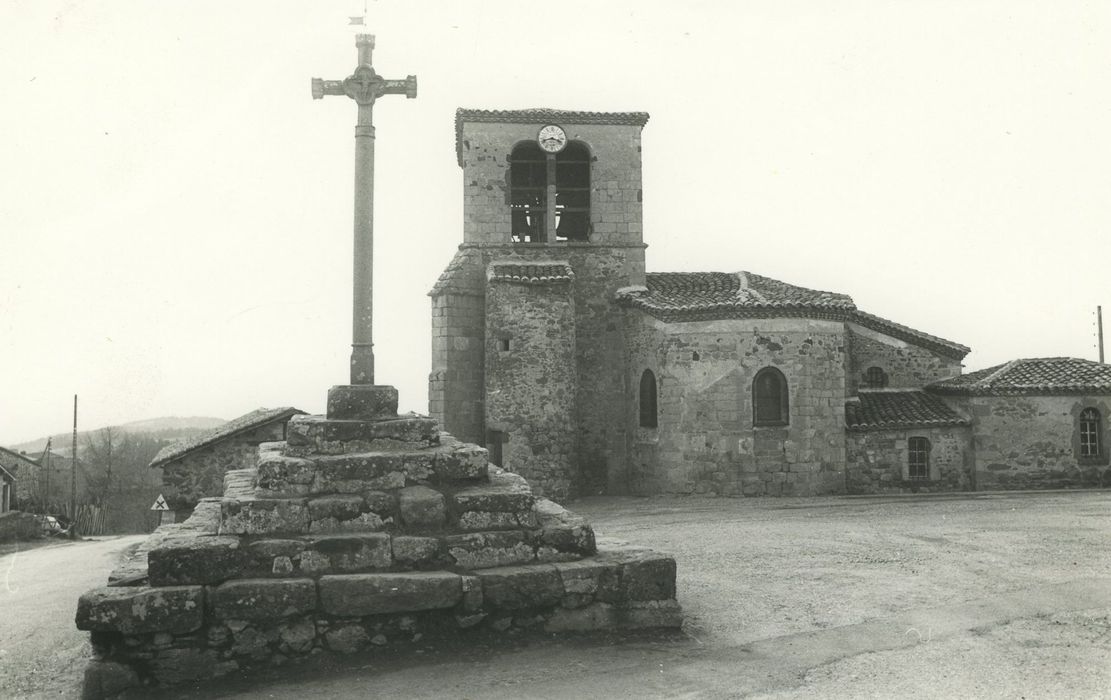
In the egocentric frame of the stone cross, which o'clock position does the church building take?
The church building is roughly at 7 o'clock from the stone cross.

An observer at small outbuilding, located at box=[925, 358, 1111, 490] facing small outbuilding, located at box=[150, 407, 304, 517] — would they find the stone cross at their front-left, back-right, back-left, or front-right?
front-left

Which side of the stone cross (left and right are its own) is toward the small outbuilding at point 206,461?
back

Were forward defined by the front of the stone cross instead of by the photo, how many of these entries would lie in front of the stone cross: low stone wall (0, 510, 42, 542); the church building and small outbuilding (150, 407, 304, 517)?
0

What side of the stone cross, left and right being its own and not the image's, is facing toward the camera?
front

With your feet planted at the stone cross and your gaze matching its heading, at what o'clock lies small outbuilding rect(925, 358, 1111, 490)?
The small outbuilding is roughly at 8 o'clock from the stone cross.

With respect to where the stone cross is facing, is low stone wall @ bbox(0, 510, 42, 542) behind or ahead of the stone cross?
behind

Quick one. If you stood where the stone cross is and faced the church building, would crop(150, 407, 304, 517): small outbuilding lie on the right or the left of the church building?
left
